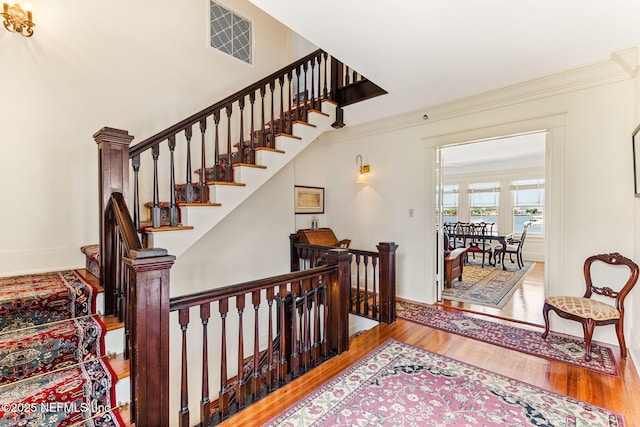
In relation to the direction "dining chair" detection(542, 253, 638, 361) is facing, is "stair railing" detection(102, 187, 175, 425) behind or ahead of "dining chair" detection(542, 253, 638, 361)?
ahead

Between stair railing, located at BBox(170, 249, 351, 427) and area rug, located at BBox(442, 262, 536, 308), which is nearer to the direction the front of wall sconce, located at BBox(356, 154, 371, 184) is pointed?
the stair railing

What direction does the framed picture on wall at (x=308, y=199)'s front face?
toward the camera

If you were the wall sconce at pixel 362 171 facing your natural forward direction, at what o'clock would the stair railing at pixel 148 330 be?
The stair railing is roughly at 11 o'clock from the wall sconce.

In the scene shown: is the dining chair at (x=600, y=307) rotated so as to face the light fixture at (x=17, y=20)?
yes

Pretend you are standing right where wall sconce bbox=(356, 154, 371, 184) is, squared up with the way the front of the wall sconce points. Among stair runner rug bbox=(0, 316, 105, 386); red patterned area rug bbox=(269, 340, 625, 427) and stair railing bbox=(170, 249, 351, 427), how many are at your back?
0

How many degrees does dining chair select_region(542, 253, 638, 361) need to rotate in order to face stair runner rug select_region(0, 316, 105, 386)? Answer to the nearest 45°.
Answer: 0° — it already faces it

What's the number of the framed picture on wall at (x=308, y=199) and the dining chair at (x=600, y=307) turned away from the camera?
0

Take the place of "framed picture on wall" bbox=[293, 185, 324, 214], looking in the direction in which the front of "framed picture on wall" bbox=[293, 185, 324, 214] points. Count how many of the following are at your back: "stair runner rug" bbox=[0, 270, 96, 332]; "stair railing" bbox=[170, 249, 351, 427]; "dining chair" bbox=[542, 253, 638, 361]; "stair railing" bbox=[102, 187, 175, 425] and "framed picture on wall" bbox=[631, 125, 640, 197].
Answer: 0

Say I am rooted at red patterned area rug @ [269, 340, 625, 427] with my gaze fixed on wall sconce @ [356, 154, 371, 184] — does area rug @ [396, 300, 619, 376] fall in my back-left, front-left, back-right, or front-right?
front-right

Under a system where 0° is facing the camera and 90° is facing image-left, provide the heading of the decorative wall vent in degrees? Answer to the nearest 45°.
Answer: approximately 315°

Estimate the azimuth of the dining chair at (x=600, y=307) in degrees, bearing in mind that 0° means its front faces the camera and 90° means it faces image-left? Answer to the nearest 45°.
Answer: approximately 45°

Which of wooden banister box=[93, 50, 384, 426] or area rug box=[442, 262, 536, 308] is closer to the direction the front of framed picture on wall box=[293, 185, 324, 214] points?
the wooden banister

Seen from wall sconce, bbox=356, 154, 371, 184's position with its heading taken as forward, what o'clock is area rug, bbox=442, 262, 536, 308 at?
The area rug is roughly at 7 o'clock from the wall sconce.

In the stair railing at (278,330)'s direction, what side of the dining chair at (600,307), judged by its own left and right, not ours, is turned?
front

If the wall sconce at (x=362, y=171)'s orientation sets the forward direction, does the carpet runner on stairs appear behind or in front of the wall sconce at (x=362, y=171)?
in front

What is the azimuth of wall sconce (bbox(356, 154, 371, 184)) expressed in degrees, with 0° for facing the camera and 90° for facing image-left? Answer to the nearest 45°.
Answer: approximately 45°

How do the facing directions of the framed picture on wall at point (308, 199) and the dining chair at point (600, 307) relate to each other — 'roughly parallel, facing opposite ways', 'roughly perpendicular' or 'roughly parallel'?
roughly perpendicular
